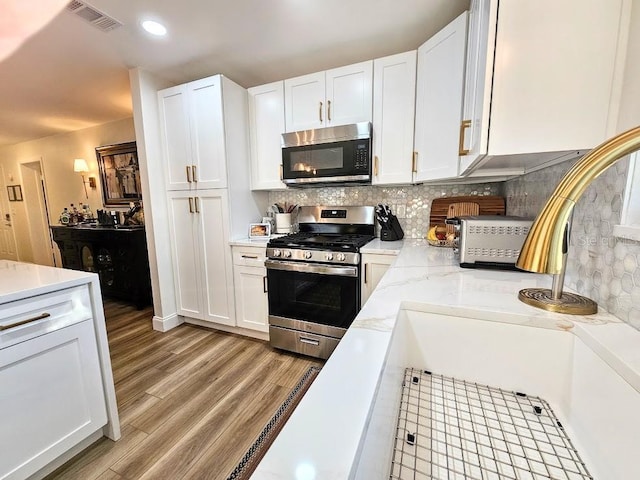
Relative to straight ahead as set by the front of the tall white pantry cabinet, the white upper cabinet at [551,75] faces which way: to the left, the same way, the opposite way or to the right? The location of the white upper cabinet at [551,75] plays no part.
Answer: to the right

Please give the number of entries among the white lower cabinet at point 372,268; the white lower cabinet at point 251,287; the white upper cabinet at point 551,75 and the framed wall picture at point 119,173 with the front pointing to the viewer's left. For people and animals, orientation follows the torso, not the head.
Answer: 1

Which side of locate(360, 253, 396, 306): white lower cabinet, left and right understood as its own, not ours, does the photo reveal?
front

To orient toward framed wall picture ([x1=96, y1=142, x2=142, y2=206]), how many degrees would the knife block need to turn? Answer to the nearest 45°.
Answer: approximately 45° to its right

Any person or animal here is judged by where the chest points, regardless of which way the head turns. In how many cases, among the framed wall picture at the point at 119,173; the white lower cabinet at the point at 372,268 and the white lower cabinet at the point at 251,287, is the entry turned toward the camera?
3

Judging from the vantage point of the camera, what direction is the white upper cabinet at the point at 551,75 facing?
facing to the left of the viewer

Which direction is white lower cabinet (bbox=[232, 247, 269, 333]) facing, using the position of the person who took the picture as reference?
facing the viewer

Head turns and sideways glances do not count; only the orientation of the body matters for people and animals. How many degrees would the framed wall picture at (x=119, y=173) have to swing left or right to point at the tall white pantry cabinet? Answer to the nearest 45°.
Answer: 0° — it already faces it

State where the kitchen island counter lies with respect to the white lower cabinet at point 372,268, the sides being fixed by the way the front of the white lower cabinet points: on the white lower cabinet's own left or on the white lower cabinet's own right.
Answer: on the white lower cabinet's own right

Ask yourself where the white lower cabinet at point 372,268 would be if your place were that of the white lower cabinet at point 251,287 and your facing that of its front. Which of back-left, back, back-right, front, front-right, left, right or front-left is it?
front-left

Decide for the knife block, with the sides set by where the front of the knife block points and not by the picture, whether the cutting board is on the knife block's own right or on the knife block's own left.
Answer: on the knife block's own left

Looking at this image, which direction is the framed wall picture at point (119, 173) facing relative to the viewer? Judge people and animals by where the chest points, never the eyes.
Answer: toward the camera
